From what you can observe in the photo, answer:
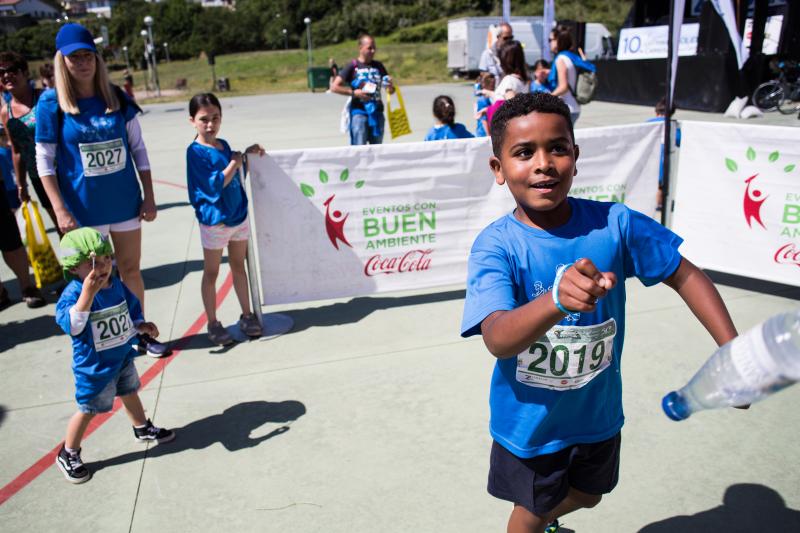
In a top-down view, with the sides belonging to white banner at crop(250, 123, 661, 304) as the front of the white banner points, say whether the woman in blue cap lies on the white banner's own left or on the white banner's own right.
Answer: on the white banner's own right

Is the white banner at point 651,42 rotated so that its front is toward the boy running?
yes

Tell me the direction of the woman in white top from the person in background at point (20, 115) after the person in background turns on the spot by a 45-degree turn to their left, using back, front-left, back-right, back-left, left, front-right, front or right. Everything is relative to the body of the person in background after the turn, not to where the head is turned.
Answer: front-left

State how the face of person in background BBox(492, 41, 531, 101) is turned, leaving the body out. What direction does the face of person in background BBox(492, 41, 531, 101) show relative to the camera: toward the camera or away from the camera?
away from the camera

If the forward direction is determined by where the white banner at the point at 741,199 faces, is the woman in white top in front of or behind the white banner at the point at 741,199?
behind
